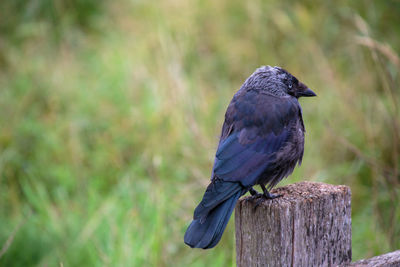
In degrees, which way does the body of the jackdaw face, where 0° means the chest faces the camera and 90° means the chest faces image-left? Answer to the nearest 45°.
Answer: approximately 225°
